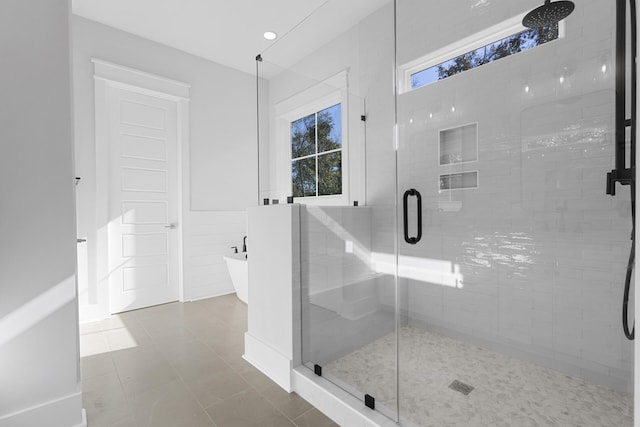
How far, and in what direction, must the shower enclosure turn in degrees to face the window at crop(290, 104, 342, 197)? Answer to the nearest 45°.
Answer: approximately 45° to its right

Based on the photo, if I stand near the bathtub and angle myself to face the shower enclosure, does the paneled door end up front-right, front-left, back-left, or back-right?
back-right

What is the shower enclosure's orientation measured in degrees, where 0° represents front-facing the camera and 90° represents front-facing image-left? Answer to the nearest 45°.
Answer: approximately 45°

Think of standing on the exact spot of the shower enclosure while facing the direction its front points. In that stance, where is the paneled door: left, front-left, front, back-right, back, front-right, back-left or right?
front-right
